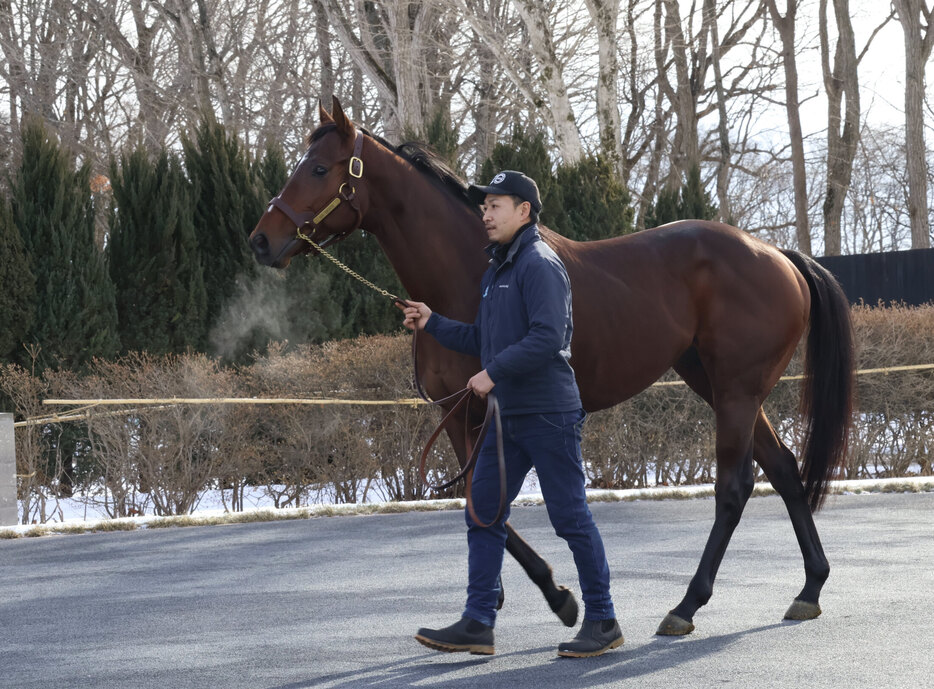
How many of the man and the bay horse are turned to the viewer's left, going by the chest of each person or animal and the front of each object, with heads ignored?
2

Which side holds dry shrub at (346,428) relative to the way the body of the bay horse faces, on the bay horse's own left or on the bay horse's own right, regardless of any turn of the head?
on the bay horse's own right

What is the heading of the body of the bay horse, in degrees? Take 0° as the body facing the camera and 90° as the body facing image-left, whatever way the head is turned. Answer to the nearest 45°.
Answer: approximately 90°

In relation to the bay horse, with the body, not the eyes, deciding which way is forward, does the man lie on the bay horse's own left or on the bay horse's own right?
on the bay horse's own left

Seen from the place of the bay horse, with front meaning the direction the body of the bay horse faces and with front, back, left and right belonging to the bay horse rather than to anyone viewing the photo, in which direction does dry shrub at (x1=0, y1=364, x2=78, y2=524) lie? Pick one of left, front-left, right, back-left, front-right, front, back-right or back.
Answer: front-right

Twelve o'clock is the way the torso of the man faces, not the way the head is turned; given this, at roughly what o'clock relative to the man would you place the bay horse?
The bay horse is roughly at 4 o'clock from the man.

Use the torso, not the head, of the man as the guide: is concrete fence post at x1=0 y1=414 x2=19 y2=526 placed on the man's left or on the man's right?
on the man's right

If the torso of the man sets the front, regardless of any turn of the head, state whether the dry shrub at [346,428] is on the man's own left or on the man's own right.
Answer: on the man's own right

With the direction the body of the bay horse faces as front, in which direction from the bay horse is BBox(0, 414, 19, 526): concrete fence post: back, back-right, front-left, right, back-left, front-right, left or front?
front-right

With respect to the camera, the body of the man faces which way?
to the viewer's left

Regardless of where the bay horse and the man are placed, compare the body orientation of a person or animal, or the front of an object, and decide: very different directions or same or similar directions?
same or similar directions

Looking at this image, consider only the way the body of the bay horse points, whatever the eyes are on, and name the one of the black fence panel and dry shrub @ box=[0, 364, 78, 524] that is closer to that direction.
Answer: the dry shrub

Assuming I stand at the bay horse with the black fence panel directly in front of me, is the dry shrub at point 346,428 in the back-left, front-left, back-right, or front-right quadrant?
front-left
